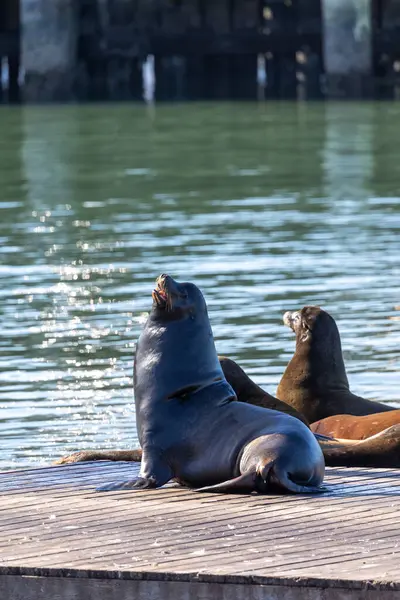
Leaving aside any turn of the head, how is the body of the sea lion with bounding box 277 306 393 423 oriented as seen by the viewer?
to the viewer's left

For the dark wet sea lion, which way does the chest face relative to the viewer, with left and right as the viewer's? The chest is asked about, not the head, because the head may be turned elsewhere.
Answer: facing to the left of the viewer

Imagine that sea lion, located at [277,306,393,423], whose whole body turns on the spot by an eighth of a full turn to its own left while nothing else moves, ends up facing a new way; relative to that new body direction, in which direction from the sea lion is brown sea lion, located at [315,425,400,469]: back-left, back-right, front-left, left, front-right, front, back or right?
front-left

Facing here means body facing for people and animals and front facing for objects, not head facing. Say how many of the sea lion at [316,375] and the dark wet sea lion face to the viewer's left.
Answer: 2

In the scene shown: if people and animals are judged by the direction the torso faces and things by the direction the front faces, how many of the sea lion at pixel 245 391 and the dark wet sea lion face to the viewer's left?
2

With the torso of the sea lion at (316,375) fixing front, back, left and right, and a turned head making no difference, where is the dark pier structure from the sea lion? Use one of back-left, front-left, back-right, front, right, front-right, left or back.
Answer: right

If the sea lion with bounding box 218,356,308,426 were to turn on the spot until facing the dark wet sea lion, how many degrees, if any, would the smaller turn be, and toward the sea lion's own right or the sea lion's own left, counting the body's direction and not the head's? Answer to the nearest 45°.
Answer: approximately 90° to the sea lion's own left

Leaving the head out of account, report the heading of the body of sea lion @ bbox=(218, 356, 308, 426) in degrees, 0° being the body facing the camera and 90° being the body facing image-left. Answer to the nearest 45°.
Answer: approximately 90°

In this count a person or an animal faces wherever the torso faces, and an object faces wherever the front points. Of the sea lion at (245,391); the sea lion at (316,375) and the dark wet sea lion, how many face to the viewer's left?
3
